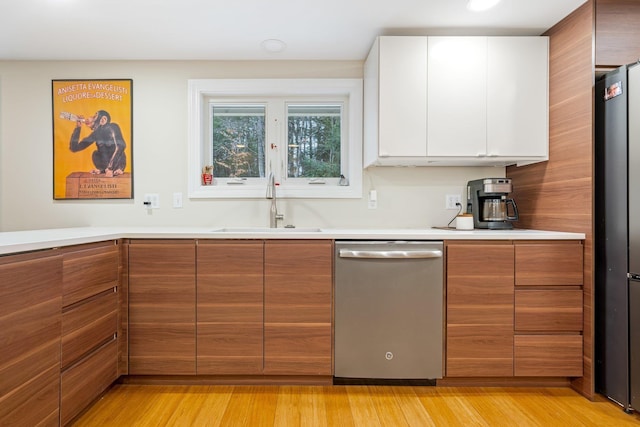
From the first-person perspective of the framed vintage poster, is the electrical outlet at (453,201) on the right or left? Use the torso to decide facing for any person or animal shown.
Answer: on its left

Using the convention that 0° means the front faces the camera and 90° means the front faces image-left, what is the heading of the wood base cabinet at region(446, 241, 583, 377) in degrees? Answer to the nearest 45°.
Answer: approximately 0°

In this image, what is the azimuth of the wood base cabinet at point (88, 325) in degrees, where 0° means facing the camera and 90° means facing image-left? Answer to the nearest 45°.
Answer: approximately 315°

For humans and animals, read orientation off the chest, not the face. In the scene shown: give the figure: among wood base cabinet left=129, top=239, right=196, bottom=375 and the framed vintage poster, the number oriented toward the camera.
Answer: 2

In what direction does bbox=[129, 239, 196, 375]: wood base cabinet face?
toward the camera

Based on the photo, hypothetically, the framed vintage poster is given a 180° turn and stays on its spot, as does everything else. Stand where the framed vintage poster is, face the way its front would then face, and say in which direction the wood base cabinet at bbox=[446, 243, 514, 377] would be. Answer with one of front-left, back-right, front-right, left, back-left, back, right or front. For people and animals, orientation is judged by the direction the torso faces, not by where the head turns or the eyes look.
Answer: back-right

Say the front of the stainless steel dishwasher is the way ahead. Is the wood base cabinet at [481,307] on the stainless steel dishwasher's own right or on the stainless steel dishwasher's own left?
on the stainless steel dishwasher's own left

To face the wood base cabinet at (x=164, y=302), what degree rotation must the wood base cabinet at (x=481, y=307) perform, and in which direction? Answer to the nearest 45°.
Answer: approximately 45° to its right

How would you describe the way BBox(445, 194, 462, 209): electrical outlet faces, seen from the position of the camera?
facing the viewer

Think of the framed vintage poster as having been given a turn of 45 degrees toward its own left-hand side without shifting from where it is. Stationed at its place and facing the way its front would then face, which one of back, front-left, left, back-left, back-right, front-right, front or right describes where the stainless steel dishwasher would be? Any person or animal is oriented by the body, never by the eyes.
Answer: front

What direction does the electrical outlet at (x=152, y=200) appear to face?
toward the camera

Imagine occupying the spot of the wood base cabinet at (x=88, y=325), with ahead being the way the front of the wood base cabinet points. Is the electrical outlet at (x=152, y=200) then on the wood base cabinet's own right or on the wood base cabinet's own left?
on the wood base cabinet's own left
